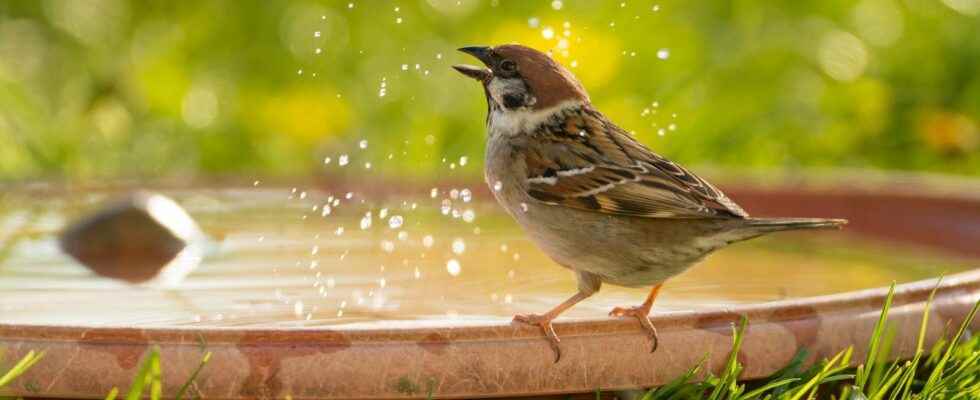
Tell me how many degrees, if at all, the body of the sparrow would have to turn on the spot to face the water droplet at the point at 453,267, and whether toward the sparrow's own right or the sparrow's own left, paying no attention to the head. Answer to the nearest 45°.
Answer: approximately 45° to the sparrow's own right

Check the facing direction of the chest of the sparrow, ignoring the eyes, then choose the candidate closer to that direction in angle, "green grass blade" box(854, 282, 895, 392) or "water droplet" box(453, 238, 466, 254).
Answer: the water droplet

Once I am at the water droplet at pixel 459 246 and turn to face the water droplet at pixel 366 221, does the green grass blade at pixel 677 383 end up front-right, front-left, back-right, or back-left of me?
back-left

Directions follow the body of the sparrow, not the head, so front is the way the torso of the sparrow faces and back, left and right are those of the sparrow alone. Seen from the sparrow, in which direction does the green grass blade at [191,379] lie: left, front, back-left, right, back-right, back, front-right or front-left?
front-left

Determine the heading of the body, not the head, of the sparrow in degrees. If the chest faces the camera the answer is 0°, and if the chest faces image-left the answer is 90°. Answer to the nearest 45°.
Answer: approximately 90°

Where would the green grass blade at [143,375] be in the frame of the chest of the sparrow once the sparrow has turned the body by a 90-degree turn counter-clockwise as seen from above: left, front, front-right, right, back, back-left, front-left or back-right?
front-right

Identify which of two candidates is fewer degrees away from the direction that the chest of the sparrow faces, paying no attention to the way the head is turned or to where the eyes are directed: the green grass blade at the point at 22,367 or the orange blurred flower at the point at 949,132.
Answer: the green grass blade
